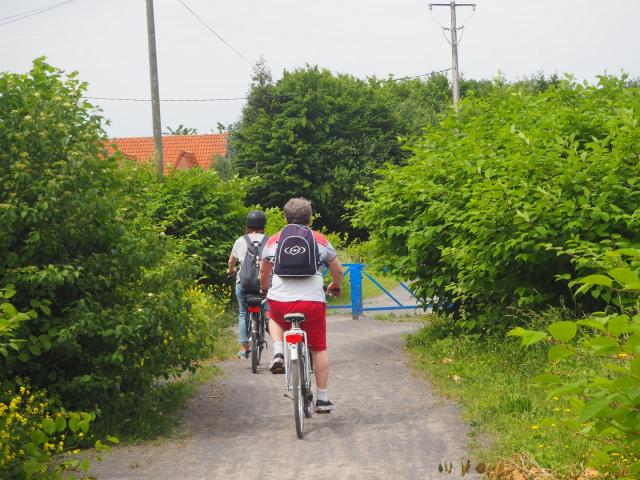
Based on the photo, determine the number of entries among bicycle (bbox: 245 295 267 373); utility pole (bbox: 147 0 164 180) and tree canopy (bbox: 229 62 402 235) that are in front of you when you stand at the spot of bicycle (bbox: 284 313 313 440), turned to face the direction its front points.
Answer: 3

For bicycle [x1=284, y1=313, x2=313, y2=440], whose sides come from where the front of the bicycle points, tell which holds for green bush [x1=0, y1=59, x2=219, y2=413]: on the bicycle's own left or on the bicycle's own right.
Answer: on the bicycle's own left

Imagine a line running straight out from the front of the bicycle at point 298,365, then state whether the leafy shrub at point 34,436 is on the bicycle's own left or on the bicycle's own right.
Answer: on the bicycle's own left

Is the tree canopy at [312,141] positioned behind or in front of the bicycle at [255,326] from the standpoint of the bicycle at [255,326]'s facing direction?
in front

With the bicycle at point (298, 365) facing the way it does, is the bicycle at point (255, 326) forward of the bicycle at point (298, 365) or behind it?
forward

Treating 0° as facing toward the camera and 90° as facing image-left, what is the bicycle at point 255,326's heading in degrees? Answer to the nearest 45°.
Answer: approximately 180°

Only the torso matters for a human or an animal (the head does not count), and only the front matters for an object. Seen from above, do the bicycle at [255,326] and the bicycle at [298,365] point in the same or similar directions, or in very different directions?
same or similar directions

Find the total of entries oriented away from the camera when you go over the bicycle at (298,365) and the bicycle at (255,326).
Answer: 2

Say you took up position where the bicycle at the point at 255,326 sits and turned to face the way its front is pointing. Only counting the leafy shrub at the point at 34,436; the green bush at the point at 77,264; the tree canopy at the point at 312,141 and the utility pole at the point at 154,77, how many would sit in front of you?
2

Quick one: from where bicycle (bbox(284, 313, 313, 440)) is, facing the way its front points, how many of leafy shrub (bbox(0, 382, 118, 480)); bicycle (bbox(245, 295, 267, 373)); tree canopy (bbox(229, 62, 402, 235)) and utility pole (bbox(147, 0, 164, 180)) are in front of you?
3

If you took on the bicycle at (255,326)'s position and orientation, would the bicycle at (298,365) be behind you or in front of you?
behind

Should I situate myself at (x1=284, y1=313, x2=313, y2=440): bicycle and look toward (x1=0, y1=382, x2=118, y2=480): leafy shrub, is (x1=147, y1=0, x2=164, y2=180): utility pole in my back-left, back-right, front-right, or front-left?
back-right

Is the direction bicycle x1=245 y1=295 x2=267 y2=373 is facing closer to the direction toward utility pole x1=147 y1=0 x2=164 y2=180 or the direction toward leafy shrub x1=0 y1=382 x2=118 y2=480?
the utility pole

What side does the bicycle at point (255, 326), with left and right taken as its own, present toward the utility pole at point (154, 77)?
front

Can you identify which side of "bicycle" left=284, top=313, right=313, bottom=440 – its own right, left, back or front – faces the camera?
back
